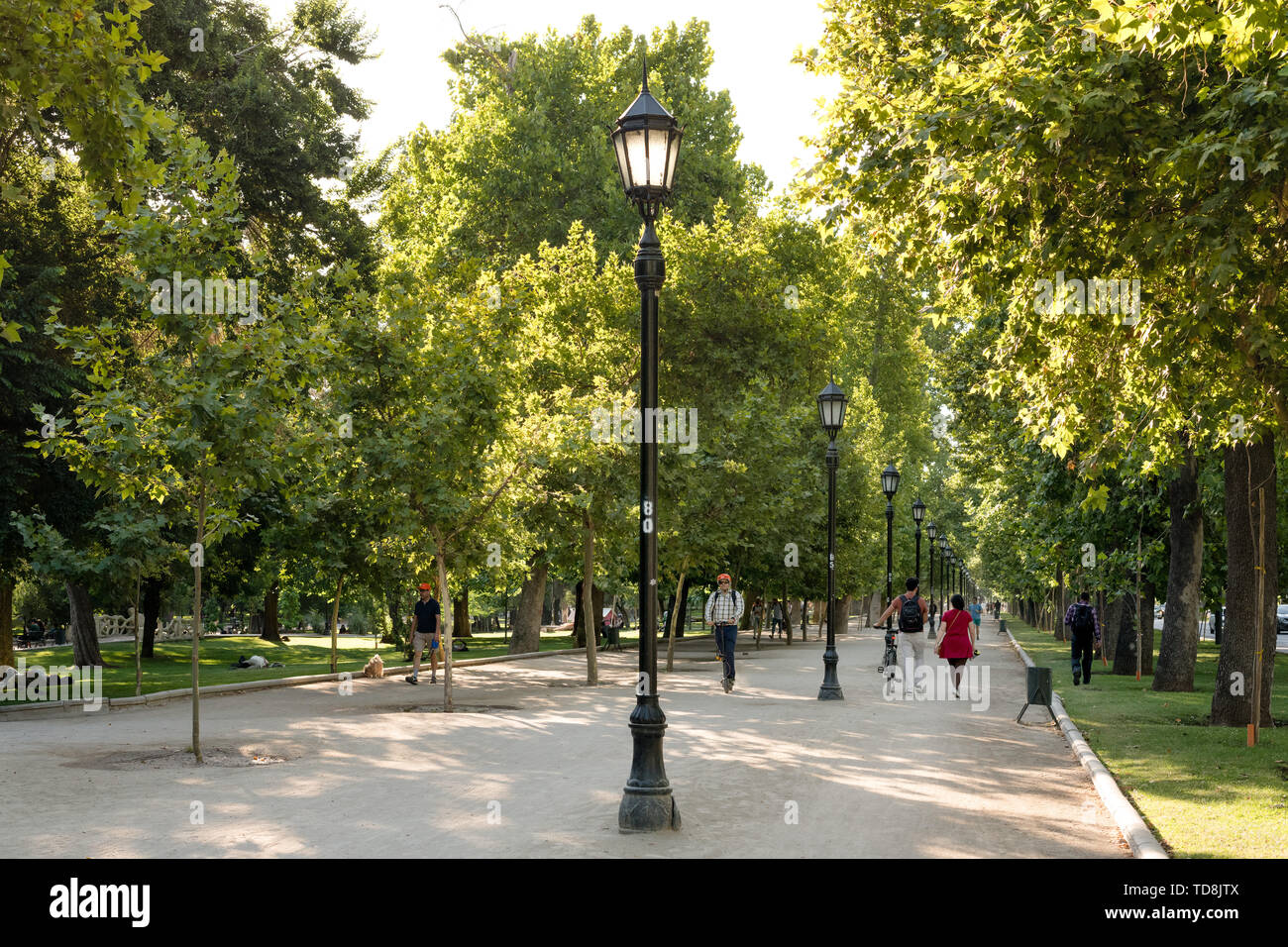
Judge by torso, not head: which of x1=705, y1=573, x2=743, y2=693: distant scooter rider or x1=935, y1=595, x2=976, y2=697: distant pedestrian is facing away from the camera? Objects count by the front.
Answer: x1=935, y1=595, x2=976, y2=697: distant pedestrian

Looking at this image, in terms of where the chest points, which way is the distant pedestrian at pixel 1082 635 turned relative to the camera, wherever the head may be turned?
away from the camera

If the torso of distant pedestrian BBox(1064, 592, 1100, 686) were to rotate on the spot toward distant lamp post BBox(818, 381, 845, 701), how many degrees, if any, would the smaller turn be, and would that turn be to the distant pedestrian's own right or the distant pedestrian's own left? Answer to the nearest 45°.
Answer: approximately 135° to the distant pedestrian's own left

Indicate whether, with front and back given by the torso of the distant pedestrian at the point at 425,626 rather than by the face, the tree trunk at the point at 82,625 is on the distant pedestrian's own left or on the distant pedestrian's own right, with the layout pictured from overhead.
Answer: on the distant pedestrian's own right

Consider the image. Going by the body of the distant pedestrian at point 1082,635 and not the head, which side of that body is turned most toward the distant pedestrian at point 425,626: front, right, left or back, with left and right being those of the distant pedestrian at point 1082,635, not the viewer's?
left

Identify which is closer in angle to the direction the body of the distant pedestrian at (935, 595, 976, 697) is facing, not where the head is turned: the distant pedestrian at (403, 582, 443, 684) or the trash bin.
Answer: the distant pedestrian

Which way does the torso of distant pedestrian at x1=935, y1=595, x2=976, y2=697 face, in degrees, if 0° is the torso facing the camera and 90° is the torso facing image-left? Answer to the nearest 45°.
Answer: approximately 180°

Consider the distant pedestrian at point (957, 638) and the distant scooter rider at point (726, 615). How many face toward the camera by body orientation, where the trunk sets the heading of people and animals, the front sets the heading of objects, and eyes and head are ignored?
1

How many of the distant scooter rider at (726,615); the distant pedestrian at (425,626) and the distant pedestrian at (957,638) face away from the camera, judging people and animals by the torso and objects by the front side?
1

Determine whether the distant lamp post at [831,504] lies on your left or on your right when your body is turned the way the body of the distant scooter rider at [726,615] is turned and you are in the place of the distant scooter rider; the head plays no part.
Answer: on your left

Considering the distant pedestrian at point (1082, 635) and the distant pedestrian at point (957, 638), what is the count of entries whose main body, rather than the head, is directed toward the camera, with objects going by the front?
0

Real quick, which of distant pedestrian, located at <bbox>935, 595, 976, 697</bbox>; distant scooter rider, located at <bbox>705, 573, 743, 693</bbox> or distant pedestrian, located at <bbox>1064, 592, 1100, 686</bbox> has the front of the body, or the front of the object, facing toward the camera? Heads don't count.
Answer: distant scooter rider, located at <bbox>705, 573, 743, 693</bbox>

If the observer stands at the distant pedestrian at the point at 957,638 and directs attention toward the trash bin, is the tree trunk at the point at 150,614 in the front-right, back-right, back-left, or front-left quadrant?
back-right

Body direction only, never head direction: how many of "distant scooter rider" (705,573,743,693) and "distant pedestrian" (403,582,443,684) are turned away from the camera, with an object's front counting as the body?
0

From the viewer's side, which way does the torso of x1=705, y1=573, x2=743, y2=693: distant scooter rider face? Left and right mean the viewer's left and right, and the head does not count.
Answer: facing the viewer
